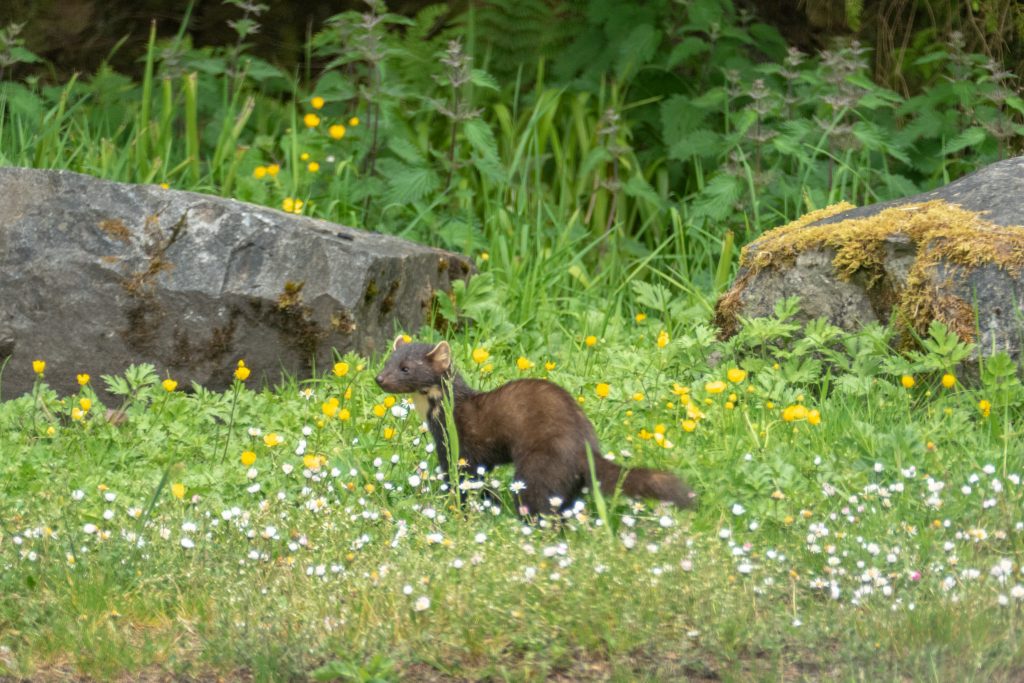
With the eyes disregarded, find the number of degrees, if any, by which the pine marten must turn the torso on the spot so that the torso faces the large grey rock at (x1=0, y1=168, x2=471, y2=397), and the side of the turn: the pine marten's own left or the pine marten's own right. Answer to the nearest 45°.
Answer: approximately 45° to the pine marten's own right

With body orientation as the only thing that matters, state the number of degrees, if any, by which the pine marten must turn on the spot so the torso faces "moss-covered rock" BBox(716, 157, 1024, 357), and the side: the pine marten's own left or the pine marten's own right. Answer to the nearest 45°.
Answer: approximately 135° to the pine marten's own right

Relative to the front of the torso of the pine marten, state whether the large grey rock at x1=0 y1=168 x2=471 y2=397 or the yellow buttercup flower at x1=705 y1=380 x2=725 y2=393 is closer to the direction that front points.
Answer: the large grey rock

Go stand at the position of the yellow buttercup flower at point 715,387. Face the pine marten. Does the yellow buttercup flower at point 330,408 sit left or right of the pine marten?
right

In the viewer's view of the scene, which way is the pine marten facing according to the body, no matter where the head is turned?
to the viewer's left

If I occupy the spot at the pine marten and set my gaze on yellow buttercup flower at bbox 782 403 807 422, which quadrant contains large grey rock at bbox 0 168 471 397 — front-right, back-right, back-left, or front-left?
back-left

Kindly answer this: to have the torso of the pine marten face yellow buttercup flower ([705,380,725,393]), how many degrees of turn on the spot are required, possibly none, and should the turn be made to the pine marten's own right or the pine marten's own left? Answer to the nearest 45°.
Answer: approximately 135° to the pine marten's own right

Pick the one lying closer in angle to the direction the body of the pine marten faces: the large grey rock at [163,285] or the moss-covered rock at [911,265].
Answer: the large grey rock

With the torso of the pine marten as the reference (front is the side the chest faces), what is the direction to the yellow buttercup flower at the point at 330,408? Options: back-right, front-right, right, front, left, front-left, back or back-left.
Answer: front-right
